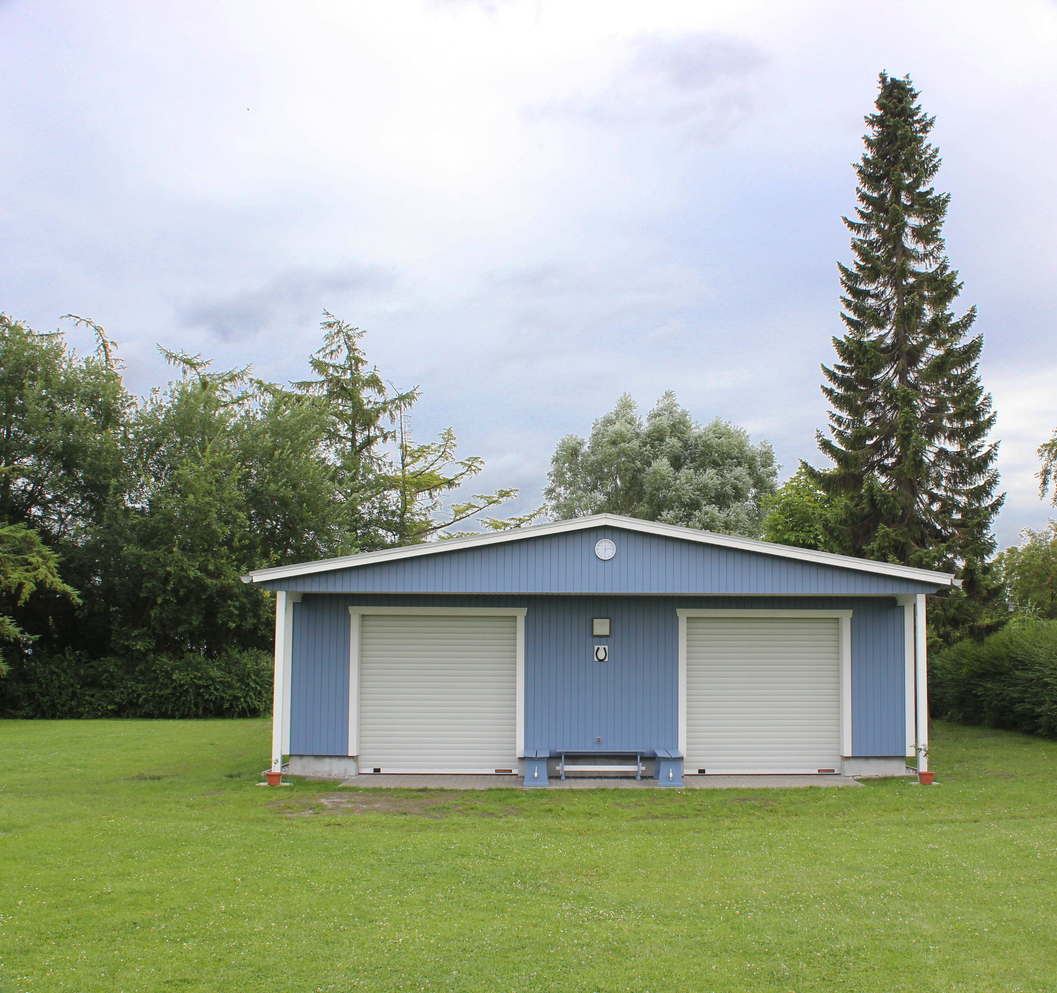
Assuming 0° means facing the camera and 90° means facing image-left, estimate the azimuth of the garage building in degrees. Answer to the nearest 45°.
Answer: approximately 0°

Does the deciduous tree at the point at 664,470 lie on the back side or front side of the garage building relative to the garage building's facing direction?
on the back side

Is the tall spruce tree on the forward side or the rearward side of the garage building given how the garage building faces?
on the rearward side

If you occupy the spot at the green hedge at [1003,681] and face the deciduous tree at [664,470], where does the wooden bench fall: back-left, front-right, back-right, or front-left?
back-left
